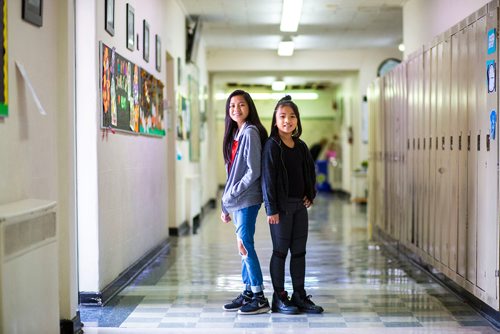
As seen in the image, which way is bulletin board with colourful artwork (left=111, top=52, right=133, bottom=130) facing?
to the viewer's right

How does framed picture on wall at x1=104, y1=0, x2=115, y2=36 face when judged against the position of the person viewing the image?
facing to the right of the viewer

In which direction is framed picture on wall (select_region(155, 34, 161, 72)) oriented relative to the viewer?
to the viewer's right

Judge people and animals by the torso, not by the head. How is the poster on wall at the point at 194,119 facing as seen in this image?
to the viewer's right

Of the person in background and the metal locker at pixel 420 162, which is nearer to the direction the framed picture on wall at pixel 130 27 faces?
the metal locker

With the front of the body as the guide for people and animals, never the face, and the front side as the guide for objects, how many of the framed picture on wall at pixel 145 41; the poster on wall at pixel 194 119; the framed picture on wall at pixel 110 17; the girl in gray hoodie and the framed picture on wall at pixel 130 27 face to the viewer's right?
4

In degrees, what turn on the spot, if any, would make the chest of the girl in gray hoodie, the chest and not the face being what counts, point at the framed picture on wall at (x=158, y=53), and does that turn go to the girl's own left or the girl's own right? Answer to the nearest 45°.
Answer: approximately 135° to the girl's own right
